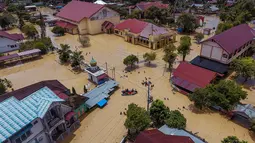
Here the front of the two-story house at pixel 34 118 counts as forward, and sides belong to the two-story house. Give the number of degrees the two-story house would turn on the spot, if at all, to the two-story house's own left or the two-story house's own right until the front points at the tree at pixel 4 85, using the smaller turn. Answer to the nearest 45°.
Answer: approximately 135° to the two-story house's own left

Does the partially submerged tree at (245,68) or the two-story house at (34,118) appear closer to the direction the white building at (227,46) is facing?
the two-story house

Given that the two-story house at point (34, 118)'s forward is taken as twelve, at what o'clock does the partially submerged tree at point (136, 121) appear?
The partially submerged tree is roughly at 11 o'clock from the two-story house.

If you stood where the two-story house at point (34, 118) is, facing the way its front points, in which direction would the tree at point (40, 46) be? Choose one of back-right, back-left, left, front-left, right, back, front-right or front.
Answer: back-left

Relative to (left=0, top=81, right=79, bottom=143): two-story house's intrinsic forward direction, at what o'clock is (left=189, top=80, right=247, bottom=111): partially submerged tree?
The partially submerged tree is roughly at 11 o'clock from the two-story house.

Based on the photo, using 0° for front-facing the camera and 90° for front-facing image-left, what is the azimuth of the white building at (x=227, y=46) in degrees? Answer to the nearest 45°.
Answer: approximately 45°

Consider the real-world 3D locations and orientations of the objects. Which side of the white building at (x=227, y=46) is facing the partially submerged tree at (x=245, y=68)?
left

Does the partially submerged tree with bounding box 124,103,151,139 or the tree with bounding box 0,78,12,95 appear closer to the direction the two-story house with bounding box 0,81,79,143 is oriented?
the partially submerged tree

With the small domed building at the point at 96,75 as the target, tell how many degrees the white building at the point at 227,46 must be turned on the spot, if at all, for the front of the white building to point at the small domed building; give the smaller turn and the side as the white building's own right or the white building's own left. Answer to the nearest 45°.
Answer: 0° — it already faces it

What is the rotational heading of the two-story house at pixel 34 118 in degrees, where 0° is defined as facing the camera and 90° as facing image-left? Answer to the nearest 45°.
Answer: approximately 315°

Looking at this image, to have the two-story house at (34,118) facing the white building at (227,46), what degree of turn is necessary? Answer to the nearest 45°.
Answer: approximately 45° to its left

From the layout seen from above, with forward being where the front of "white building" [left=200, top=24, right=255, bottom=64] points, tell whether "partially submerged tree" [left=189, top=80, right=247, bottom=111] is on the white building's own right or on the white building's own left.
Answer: on the white building's own left
